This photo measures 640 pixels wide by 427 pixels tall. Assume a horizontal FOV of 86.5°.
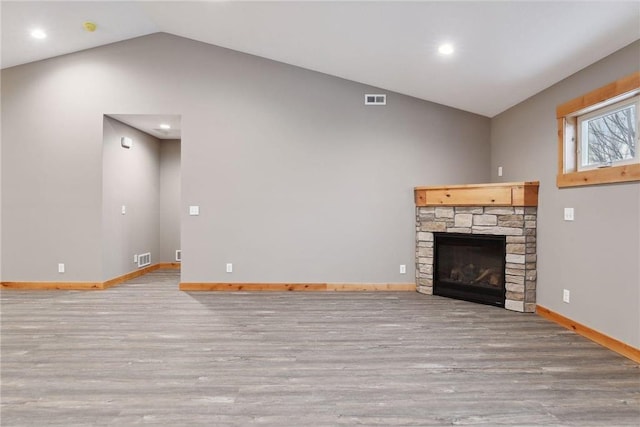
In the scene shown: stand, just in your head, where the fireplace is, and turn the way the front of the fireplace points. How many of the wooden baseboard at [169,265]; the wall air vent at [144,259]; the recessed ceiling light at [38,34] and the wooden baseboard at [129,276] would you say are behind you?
0

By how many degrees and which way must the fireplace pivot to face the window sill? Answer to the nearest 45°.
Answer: approximately 90° to its left

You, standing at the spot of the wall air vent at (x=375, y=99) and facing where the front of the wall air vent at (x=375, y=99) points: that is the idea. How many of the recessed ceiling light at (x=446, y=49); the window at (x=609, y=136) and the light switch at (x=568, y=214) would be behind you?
0

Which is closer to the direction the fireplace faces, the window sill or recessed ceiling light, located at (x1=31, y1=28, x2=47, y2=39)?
the recessed ceiling light

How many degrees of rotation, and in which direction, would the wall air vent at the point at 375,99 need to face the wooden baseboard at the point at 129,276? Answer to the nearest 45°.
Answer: approximately 90° to its right

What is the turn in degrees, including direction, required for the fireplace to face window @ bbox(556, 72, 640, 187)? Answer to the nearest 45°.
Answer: approximately 90° to its left

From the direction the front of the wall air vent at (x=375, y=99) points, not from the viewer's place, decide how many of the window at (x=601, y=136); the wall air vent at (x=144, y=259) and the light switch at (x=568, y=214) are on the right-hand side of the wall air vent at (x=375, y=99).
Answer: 1

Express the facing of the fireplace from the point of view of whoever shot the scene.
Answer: facing the viewer and to the left of the viewer

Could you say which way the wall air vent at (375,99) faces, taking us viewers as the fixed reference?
facing the viewer

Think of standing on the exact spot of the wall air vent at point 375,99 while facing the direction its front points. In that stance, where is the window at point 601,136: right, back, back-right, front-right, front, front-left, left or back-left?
front-left

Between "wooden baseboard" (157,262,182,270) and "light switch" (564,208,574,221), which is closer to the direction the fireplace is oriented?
the wooden baseboard

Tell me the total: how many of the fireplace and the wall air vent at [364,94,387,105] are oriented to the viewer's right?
0

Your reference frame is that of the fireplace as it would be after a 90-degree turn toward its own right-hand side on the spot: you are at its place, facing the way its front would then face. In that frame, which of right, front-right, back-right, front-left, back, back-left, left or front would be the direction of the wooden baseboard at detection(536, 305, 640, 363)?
back

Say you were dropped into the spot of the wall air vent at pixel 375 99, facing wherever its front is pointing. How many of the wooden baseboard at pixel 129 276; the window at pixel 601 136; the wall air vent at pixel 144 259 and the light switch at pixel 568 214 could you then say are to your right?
2

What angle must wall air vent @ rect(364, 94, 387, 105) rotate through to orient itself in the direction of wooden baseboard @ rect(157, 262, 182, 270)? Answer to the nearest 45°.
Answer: approximately 90° to its right

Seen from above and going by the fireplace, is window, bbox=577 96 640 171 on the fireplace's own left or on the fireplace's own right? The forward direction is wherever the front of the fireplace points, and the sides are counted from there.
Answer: on the fireplace's own left

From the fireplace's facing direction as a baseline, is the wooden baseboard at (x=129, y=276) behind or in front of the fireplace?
in front

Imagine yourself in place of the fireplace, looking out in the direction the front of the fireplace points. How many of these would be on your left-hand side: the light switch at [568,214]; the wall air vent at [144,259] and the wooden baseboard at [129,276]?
1

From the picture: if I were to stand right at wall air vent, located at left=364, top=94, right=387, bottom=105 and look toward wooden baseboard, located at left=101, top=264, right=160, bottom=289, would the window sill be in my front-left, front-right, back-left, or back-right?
back-left
